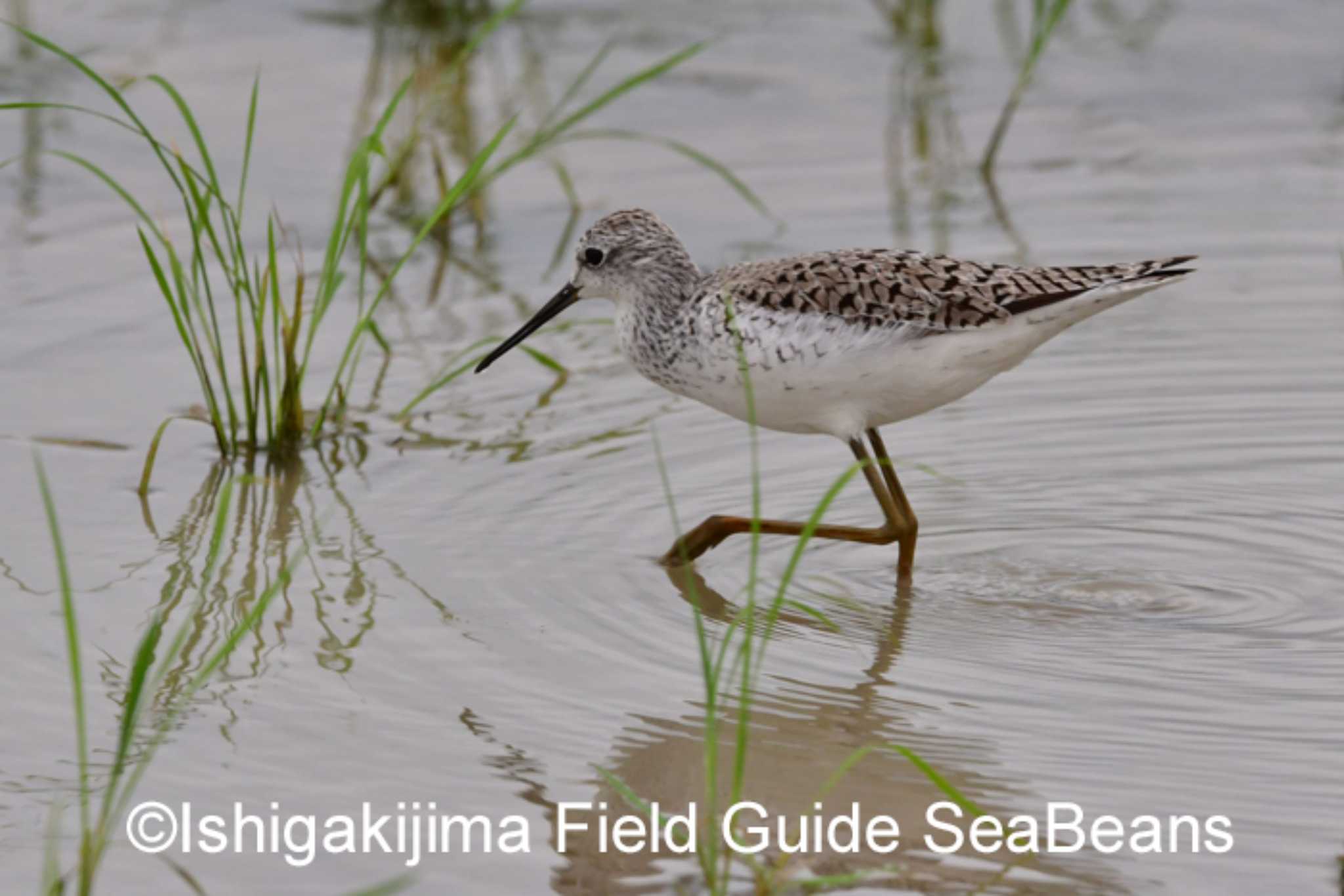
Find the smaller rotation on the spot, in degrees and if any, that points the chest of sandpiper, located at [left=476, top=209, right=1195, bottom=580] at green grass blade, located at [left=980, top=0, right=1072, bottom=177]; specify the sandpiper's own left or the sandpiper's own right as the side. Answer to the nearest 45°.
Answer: approximately 90° to the sandpiper's own right

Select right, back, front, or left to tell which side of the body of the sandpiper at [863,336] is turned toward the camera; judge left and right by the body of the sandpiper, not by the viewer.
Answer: left

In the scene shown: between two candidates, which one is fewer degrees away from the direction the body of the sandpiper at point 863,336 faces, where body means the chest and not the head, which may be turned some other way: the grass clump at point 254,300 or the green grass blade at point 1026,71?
the grass clump

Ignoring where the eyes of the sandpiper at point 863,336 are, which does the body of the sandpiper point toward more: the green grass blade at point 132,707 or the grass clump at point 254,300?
the grass clump

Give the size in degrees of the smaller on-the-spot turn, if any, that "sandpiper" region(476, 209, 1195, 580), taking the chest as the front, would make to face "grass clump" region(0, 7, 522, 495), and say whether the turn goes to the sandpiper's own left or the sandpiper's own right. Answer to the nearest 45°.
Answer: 0° — it already faces it

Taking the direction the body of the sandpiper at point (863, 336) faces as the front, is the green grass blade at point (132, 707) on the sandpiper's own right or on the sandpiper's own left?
on the sandpiper's own left
